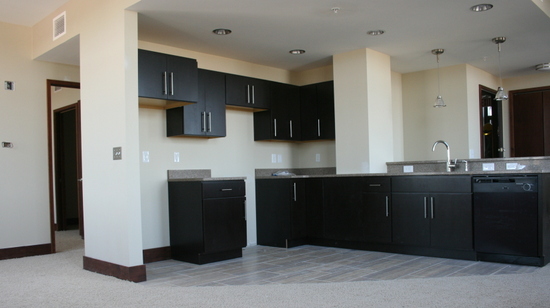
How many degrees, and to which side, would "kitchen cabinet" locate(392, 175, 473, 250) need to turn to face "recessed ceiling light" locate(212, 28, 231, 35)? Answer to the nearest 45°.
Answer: approximately 90° to its right

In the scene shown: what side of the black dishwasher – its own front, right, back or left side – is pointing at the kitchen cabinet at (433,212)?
right

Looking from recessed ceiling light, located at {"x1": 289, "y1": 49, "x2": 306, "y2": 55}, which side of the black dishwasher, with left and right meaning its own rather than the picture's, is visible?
right

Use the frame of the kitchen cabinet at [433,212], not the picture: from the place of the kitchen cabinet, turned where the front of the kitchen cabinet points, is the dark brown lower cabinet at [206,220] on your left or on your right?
on your right

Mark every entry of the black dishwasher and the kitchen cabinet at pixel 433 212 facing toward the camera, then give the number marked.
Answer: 2

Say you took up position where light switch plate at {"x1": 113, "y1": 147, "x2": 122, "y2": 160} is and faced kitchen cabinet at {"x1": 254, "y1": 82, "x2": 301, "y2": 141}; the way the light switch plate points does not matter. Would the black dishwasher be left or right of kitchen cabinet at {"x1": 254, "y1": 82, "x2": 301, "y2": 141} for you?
right

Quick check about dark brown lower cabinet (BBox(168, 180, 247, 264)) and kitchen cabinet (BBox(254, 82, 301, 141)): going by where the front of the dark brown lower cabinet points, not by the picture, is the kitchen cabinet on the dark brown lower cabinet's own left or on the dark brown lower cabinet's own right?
on the dark brown lower cabinet's own left

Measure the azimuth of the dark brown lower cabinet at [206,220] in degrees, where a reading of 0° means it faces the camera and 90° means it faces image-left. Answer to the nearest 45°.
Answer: approximately 315°

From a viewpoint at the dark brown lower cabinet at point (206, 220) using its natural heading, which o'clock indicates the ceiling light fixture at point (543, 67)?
The ceiling light fixture is roughly at 10 o'clock from the dark brown lower cabinet.

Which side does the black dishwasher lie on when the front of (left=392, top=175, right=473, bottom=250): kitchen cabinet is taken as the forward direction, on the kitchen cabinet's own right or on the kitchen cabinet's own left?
on the kitchen cabinet's own left
